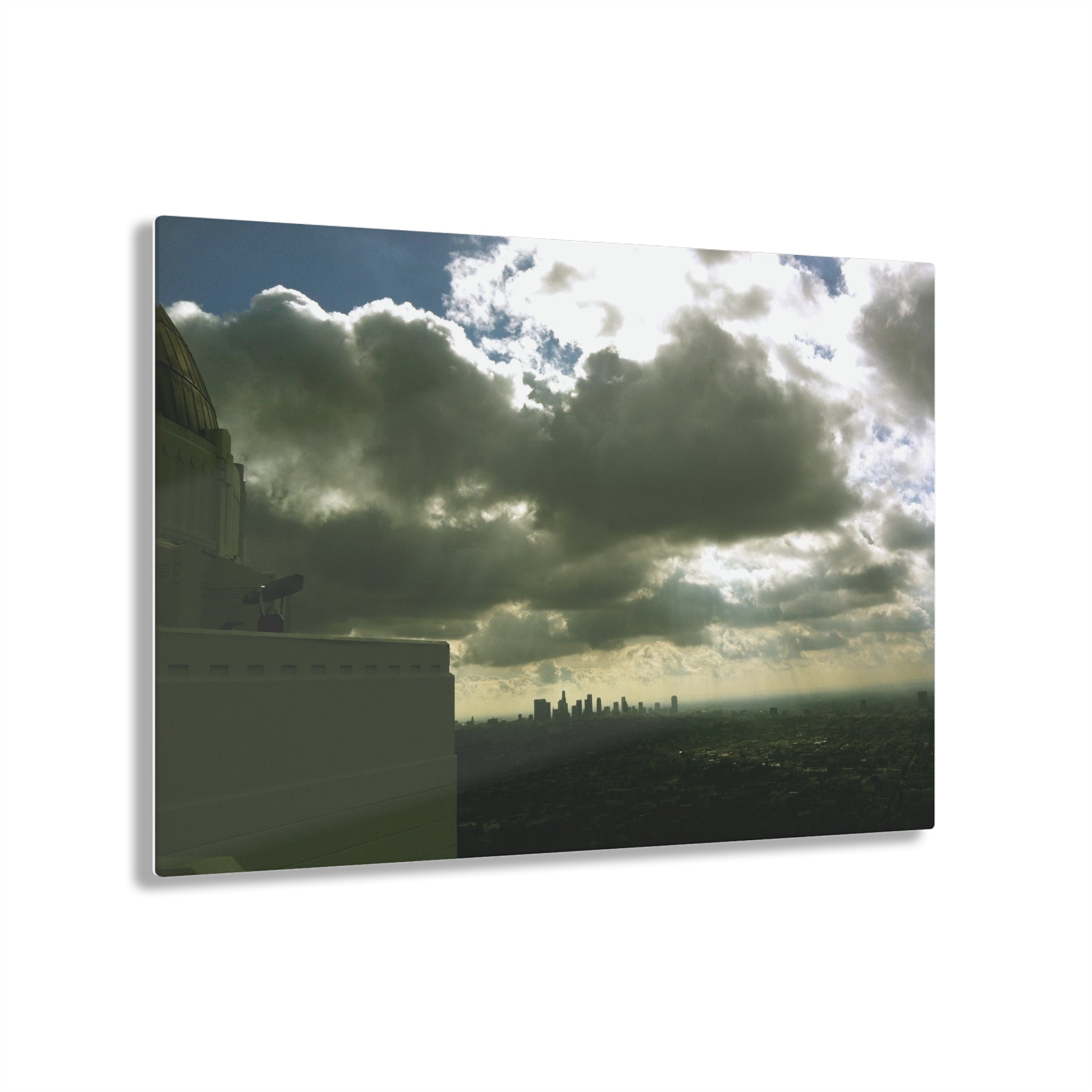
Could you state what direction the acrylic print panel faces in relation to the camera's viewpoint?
facing the viewer and to the right of the viewer
